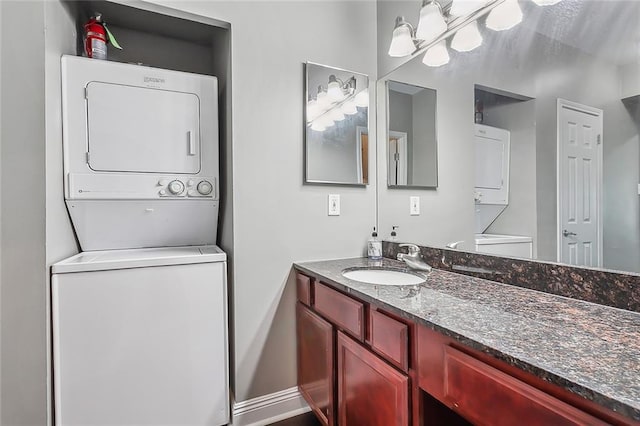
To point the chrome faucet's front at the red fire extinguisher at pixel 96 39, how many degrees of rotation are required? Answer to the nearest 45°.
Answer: approximately 45° to its right

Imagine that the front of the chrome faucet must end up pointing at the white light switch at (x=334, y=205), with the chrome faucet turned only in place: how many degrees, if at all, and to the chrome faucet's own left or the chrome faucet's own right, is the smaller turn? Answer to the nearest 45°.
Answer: approximately 45° to the chrome faucet's own right

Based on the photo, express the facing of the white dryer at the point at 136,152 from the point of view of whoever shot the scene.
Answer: facing the viewer

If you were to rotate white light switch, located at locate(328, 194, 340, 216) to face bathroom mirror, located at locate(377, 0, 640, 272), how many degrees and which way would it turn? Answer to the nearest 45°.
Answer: approximately 45° to its left

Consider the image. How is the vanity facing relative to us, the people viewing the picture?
facing the viewer and to the left of the viewer

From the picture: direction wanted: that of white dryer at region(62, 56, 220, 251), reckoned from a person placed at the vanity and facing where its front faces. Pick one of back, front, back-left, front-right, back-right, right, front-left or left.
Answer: front-right

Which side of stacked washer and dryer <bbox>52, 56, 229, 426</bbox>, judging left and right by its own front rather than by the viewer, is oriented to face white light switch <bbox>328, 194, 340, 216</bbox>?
left

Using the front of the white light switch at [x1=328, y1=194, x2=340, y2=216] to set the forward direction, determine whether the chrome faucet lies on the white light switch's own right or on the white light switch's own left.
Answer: on the white light switch's own left

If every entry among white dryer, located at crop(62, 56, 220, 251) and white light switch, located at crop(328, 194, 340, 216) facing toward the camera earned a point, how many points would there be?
2

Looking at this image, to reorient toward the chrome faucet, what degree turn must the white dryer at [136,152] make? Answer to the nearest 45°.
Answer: approximately 45° to its left

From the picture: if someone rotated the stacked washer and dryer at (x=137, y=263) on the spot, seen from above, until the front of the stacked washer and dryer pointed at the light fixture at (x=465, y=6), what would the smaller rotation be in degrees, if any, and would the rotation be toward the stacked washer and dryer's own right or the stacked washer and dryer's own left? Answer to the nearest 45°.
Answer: approximately 45° to the stacked washer and dryer's own left

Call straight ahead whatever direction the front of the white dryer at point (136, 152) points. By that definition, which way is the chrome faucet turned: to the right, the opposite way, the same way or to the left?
to the right

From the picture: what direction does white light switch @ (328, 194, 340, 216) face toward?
toward the camera
